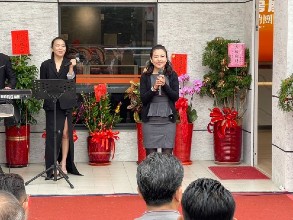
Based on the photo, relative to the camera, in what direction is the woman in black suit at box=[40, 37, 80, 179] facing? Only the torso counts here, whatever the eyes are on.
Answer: toward the camera

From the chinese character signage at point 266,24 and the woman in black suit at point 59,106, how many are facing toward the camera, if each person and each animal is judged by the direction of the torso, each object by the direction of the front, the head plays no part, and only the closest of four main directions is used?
2

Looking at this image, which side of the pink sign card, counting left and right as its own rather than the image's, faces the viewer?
front

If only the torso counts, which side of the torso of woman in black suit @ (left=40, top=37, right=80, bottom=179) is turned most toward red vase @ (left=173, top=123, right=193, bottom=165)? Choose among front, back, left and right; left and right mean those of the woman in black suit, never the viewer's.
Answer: left

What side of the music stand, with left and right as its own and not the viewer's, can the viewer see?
back

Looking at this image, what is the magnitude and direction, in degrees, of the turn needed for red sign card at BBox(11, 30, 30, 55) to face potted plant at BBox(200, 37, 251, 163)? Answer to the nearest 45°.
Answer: approximately 90° to its left

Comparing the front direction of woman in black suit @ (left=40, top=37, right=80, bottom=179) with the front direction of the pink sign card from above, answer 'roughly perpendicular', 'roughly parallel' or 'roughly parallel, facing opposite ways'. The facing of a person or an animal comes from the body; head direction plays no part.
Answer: roughly parallel

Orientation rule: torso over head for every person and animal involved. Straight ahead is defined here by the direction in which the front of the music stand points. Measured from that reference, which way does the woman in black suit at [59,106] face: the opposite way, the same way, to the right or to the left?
the opposite way

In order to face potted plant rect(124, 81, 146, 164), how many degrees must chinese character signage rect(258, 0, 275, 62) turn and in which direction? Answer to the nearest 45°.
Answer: approximately 90° to its right

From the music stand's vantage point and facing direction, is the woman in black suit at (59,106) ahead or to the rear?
ahead

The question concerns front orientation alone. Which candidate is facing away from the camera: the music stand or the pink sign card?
the music stand

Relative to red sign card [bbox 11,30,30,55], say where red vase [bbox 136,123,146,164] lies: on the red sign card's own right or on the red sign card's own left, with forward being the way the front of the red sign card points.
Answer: on the red sign card's own left

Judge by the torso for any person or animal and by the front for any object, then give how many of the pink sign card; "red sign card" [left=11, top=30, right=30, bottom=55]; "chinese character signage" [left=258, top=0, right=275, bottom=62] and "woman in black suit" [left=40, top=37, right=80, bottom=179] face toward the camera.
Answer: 4

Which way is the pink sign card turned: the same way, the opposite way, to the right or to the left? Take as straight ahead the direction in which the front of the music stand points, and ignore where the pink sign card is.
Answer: the opposite way

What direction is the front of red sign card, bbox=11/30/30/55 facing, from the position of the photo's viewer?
facing the viewer
